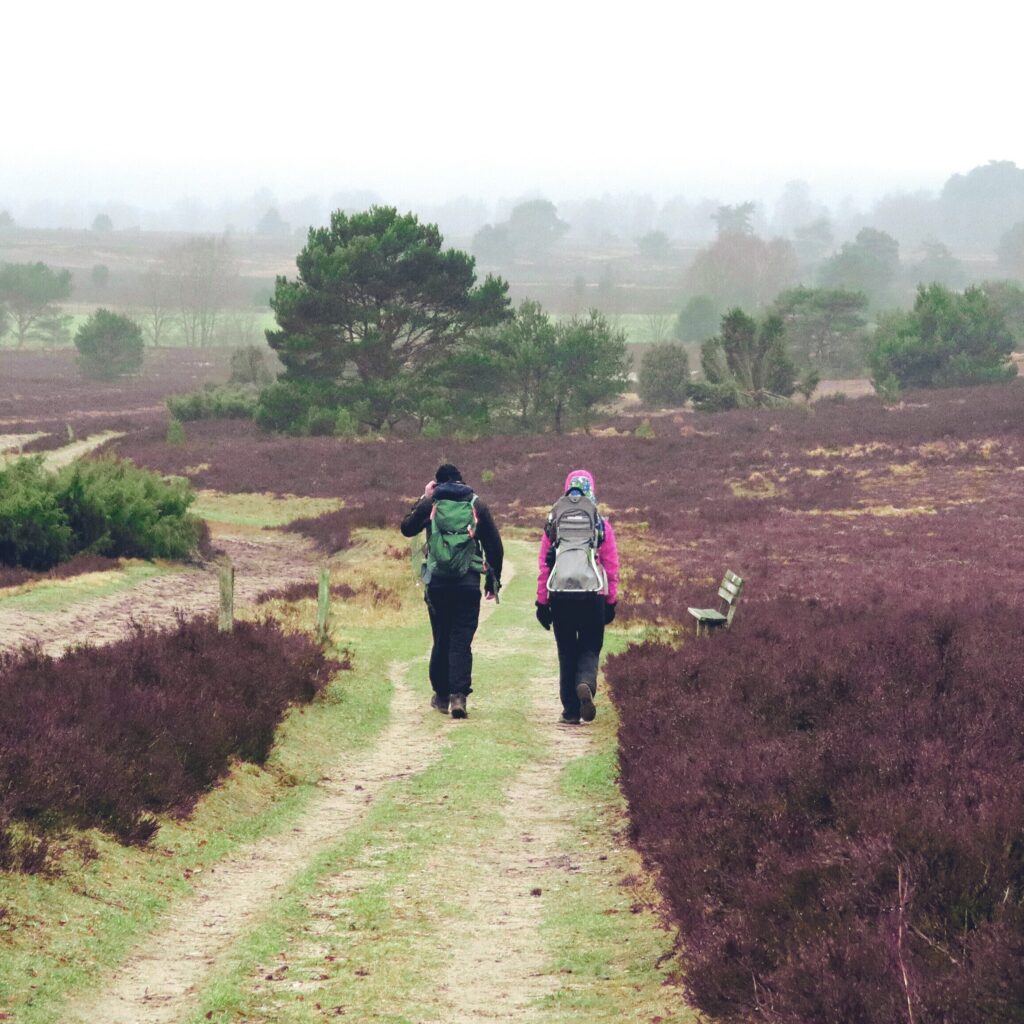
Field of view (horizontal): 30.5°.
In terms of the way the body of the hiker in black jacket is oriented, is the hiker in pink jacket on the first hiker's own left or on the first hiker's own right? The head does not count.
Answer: on the first hiker's own right

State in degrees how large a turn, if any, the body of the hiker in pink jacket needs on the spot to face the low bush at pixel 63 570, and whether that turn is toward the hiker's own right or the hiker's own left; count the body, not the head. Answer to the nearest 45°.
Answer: approximately 45° to the hiker's own left

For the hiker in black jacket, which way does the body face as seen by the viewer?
away from the camera

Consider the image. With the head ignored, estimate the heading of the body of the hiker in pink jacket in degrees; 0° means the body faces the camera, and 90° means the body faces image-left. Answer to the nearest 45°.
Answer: approximately 180°

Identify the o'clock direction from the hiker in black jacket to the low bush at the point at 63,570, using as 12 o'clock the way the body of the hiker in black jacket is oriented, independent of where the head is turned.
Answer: The low bush is roughly at 11 o'clock from the hiker in black jacket.

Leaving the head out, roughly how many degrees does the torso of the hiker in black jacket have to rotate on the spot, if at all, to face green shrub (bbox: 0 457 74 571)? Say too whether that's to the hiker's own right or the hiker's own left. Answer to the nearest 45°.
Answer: approximately 45° to the hiker's own left

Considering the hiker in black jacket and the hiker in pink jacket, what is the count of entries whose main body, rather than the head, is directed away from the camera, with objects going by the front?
2

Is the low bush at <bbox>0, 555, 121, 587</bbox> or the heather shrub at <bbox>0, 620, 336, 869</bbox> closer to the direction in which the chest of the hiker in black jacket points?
the low bush

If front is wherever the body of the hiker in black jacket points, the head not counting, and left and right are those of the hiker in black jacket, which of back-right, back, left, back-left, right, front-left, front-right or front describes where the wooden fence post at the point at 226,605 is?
front-left

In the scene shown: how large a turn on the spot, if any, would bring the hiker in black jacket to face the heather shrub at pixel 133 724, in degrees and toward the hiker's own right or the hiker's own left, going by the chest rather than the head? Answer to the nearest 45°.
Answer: approximately 135° to the hiker's own left
